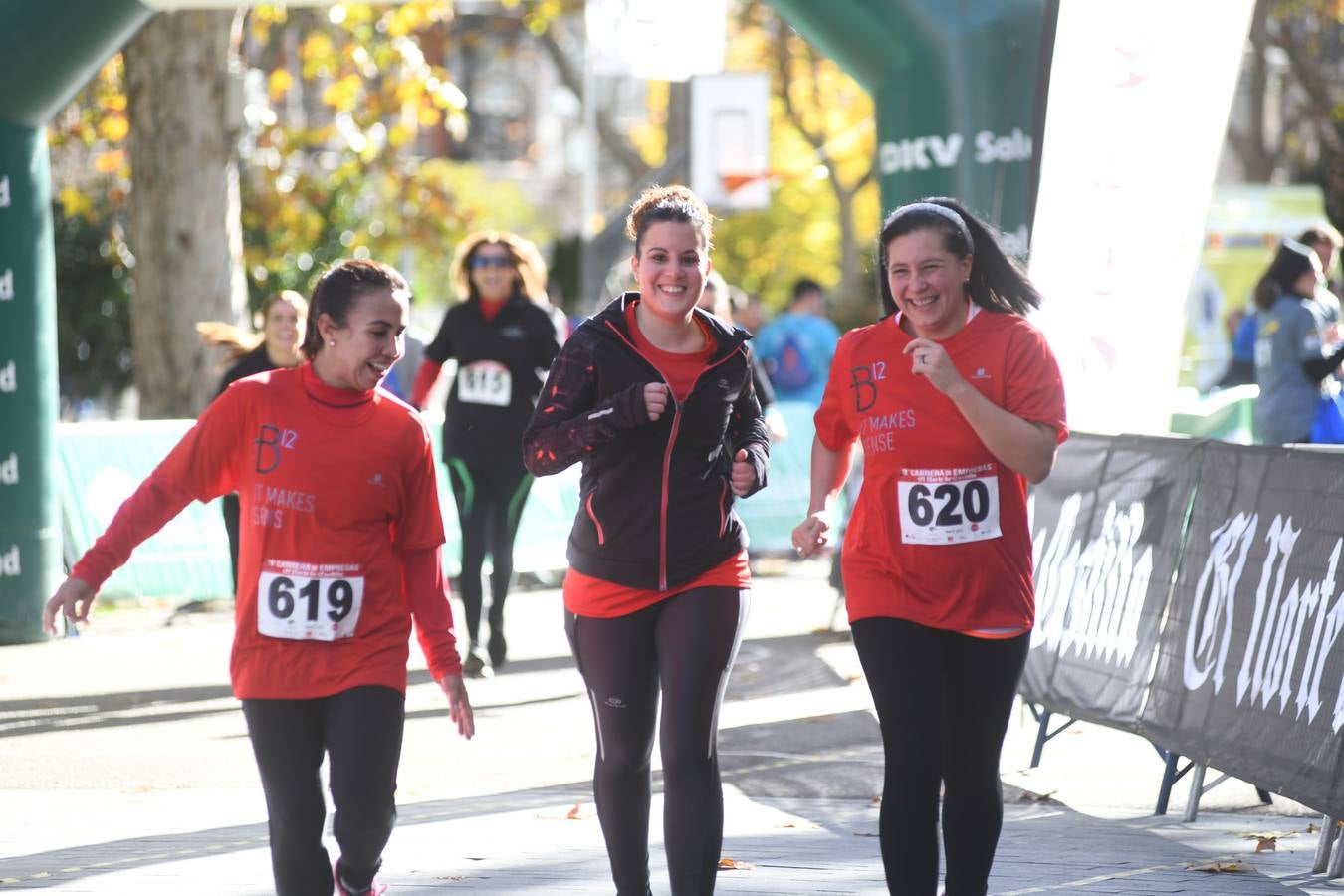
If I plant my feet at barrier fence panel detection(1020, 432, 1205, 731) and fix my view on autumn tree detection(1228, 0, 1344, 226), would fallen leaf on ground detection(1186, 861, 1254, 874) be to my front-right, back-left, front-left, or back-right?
back-right

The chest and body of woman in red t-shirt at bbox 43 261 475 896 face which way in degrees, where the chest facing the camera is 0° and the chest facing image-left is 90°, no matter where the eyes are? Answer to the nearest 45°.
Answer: approximately 0°

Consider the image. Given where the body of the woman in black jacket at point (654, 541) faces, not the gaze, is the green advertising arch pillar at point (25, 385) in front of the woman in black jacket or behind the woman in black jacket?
behind

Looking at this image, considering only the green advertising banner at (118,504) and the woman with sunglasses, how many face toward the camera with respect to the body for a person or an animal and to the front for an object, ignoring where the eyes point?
2

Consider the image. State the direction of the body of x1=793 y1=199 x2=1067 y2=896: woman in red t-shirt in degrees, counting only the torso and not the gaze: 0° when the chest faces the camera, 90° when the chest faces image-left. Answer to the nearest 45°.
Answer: approximately 0°

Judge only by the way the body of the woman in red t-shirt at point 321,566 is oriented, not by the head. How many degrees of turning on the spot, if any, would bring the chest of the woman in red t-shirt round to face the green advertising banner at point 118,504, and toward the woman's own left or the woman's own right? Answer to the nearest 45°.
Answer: approximately 180°

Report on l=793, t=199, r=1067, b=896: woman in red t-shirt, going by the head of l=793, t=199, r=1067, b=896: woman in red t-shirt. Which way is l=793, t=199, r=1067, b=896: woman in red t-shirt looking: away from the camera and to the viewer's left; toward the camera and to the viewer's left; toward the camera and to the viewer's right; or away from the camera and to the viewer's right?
toward the camera and to the viewer's left

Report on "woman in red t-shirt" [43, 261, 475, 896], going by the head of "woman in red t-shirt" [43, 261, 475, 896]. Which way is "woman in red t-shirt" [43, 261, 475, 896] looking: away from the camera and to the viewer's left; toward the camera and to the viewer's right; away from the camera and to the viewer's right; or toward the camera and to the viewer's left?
toward the camera and to the viewer's right
